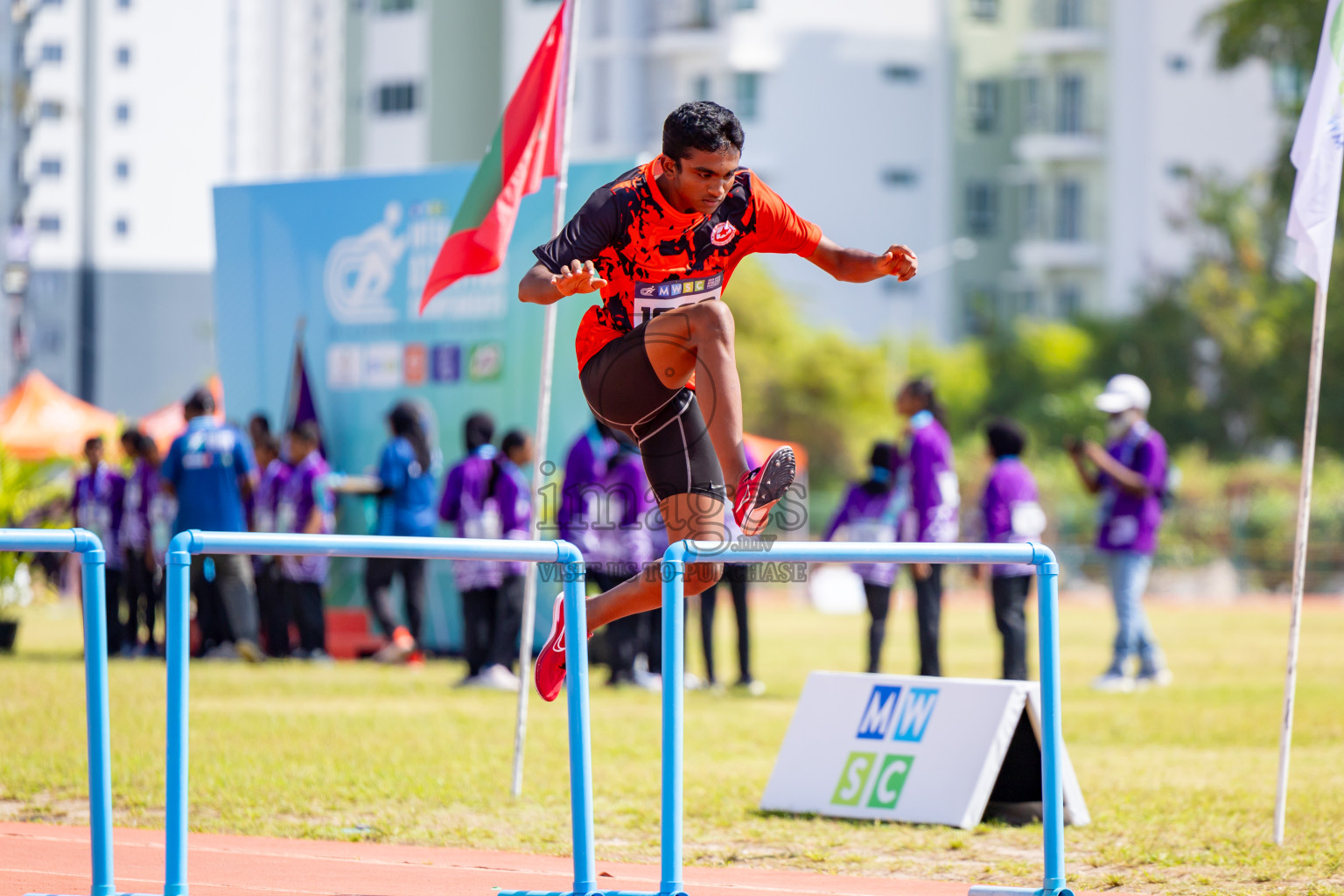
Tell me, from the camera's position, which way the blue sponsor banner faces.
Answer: facing the viewer

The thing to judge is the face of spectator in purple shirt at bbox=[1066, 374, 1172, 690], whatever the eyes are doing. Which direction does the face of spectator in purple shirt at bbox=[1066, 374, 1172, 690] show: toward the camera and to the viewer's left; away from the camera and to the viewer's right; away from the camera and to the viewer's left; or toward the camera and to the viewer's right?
toward the camera and to the viewer's left

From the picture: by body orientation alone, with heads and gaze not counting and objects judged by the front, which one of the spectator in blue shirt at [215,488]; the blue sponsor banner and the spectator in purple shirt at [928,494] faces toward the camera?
the blue sponsor banner

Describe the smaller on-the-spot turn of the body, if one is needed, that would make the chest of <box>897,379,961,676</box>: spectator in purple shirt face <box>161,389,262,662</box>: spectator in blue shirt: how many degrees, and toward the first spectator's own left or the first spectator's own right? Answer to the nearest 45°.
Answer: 0° — they already face them

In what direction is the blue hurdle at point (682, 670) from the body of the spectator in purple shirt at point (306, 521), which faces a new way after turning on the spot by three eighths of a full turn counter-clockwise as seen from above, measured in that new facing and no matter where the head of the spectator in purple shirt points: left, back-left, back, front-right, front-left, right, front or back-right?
right

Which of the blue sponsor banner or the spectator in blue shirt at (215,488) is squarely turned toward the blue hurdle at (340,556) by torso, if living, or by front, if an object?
the blue sponsor banner

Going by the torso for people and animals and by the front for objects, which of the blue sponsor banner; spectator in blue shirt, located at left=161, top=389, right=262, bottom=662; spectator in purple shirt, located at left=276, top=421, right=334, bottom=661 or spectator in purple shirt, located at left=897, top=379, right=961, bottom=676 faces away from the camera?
the spectator in blue shirt

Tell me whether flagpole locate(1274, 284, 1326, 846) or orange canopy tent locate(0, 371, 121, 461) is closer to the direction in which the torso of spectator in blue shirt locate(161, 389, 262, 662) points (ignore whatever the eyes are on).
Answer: the orange canopy tent

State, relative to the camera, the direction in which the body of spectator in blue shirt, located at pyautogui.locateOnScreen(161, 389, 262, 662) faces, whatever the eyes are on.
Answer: away from the camera

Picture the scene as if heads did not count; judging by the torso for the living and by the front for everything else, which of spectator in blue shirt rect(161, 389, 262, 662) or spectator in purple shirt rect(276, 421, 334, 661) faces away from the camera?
the spectator in blue shirt

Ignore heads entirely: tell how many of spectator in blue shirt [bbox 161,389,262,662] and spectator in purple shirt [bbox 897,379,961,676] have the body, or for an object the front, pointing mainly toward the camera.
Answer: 0

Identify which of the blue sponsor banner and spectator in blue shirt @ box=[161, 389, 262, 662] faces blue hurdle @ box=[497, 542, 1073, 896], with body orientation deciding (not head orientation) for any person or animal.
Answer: the blue sponsor banner

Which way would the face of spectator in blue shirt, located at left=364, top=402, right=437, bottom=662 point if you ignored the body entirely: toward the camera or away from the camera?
away from the camera

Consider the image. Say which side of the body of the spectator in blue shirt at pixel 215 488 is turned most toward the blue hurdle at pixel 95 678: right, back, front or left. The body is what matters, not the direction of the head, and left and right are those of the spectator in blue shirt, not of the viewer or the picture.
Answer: back

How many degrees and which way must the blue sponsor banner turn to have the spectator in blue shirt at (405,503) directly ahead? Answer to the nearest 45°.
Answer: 0° — it already faces them

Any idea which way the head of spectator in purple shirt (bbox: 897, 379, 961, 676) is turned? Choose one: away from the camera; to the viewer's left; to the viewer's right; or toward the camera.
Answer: to the viewer's left
